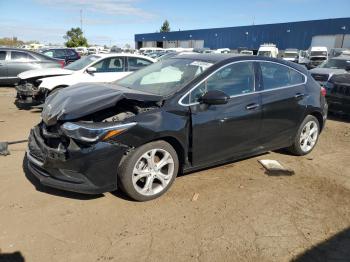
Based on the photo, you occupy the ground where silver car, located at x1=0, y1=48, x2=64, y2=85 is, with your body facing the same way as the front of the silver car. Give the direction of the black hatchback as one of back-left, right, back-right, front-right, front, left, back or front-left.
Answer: left

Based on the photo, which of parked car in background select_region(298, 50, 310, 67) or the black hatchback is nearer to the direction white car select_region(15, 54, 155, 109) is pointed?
the black hatchback

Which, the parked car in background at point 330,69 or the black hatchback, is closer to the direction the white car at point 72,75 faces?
the black hatchback

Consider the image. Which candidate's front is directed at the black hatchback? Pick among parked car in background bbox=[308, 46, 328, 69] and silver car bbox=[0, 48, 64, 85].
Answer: the parked car in background

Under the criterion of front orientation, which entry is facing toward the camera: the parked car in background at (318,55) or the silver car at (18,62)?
the parked car in background

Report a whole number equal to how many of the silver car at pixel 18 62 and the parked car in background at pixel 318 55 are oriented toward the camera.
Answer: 1

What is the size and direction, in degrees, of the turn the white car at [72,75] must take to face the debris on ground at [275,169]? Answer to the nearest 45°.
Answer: approximately 90° to its left

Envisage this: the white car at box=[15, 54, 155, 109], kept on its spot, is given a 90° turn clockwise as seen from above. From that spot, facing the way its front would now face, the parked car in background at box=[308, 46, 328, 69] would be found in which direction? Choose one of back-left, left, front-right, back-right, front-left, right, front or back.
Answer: right

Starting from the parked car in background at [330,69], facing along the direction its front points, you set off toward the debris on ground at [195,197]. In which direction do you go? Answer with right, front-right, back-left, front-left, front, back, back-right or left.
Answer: front-left

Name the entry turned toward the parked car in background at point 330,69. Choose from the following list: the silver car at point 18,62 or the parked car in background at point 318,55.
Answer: the parked car in background at point 318,55

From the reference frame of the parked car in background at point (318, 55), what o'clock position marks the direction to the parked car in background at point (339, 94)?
the parked car in background at point (339, 94) is roughly at 12 o'clock from the parked car in background at point (318, 55).

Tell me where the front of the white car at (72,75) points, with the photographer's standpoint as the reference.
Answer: facing the viewer and to the left of the viewer

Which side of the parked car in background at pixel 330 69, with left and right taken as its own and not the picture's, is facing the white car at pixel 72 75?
front

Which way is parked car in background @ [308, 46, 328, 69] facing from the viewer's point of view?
toward the camera
